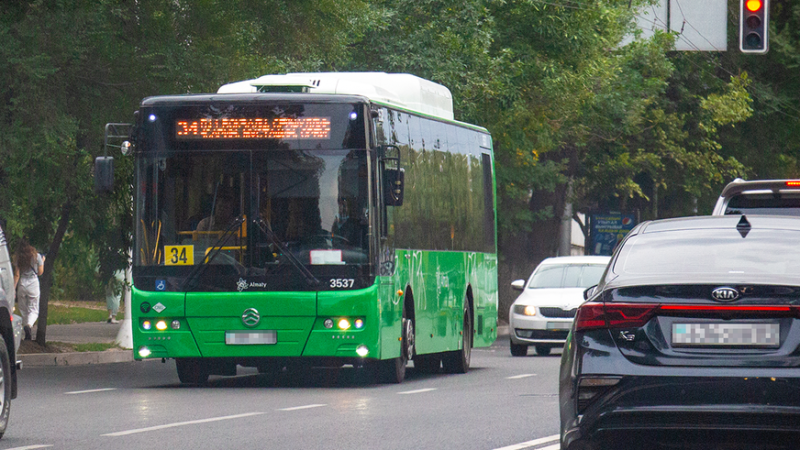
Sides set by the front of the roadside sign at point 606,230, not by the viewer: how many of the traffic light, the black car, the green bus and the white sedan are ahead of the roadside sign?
4

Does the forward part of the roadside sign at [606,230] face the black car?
yes

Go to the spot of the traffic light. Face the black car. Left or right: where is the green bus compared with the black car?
right

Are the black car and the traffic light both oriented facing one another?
yes

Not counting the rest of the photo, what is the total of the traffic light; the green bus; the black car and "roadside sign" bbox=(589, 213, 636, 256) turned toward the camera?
3

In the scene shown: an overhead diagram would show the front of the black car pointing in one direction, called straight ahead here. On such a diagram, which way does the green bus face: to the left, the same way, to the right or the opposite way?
the opposite way

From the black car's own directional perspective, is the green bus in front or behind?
in front

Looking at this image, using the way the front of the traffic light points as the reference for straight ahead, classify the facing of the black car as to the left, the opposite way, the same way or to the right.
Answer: the opposite way

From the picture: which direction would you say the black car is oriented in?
away from the camera

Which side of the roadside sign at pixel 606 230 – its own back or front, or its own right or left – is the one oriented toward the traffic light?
front

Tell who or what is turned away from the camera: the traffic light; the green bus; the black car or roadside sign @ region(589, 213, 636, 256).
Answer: the black car

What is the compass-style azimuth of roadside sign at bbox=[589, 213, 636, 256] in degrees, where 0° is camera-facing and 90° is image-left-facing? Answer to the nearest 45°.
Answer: approximately 0°
